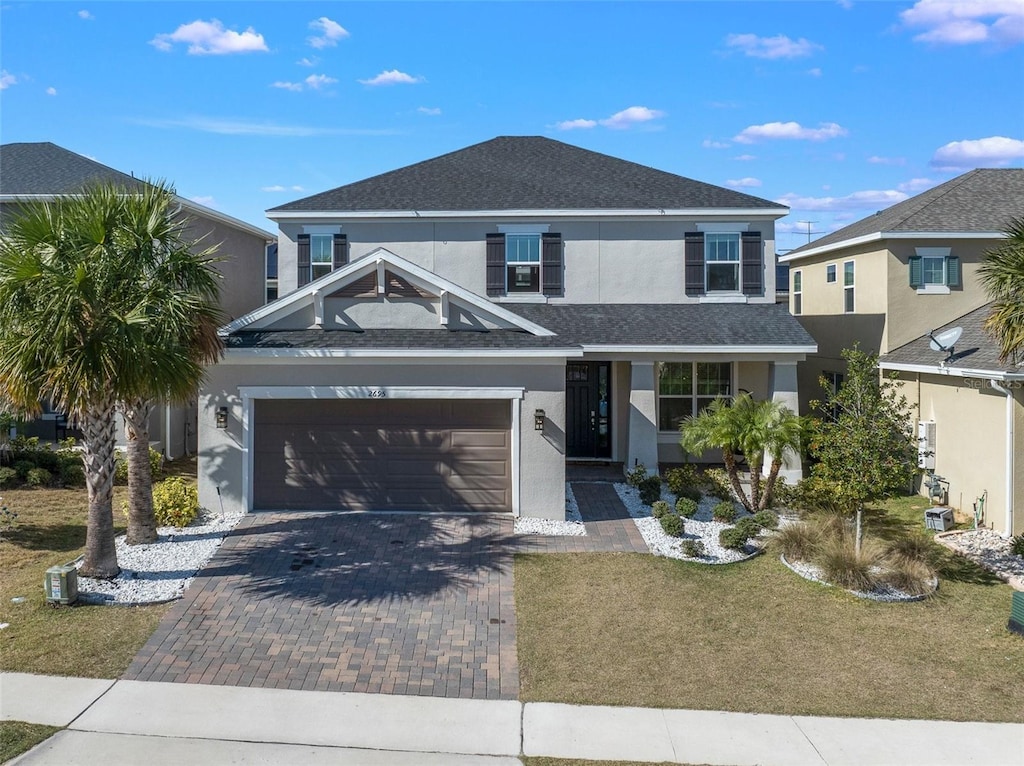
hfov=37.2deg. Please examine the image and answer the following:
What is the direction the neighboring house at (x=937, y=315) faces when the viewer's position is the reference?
facing the viewer and to the right of the viewer

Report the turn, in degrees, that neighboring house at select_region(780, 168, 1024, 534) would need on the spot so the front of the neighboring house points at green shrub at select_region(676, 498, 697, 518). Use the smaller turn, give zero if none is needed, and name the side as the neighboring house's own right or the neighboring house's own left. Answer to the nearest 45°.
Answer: approximately 90° to the neighboring house's own right

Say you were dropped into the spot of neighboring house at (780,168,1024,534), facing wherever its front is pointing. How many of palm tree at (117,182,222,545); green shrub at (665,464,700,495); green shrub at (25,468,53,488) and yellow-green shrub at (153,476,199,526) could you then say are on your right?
4

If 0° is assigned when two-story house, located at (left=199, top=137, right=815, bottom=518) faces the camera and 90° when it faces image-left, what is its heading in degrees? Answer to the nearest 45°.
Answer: approximately 0°

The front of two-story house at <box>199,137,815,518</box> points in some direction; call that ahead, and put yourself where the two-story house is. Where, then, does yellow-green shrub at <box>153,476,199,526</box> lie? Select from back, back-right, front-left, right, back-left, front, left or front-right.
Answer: front-right

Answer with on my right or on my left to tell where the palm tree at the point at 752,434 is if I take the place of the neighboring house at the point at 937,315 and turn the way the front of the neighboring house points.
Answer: on my right

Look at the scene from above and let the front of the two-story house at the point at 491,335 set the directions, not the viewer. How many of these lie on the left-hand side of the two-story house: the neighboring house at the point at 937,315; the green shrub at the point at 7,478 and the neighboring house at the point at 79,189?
1

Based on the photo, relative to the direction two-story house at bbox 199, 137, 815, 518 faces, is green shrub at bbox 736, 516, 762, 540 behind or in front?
in front

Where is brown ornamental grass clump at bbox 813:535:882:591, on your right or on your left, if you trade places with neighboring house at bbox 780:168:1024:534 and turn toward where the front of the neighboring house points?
on your right

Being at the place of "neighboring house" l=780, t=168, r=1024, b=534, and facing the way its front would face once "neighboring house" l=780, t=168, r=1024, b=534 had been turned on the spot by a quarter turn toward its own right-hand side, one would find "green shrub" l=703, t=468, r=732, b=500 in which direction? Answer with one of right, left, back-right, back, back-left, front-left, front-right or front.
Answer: front

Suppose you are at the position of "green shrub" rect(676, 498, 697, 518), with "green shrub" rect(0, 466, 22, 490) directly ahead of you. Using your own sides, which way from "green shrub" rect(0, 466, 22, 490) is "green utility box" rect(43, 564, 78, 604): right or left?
left

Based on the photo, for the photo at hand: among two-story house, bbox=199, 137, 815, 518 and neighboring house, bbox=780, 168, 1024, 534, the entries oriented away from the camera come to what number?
0

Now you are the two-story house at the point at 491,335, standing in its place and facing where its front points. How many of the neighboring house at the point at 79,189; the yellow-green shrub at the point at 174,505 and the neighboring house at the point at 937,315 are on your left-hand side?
1

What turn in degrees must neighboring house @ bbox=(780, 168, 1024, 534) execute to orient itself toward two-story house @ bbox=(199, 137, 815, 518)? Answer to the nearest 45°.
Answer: approximately 90° to its right

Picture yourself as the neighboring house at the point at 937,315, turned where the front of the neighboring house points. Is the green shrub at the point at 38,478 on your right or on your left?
on your right
